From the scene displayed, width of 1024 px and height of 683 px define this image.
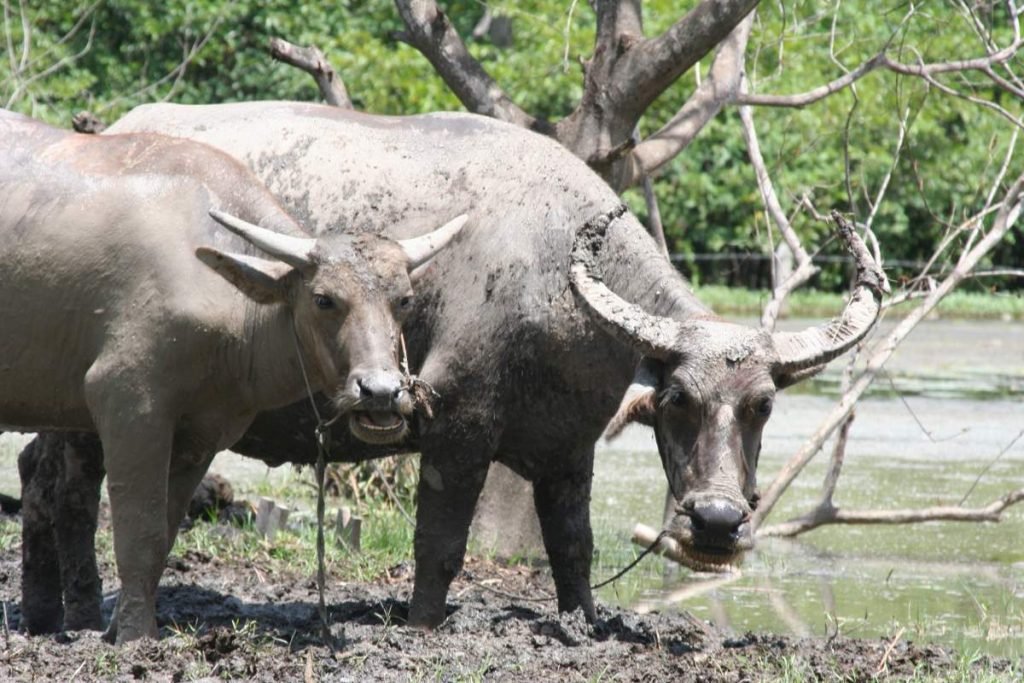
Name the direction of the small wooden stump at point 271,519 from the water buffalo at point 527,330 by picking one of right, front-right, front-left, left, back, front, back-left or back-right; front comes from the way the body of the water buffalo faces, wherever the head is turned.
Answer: back

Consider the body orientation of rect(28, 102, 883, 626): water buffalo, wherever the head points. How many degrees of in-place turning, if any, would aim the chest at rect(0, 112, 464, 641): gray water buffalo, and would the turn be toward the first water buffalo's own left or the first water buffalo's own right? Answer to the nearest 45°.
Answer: approximately 90° to the first water buffalo's own right

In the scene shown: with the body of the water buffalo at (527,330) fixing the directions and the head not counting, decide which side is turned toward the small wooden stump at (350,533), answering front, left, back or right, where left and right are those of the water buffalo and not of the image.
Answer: left
